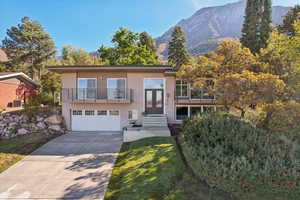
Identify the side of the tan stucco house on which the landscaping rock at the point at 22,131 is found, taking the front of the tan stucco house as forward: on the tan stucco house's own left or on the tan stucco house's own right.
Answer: on the tan stucco house's own right

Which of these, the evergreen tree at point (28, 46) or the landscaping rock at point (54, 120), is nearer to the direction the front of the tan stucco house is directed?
the landscaping rock

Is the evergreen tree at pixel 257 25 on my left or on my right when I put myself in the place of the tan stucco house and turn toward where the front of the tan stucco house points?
on my left

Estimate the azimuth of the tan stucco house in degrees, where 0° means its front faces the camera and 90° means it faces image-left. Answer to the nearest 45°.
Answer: approximately 0°

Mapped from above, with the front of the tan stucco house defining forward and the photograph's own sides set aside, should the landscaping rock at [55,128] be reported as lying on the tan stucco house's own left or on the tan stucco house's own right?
on the tan stucco house's own right

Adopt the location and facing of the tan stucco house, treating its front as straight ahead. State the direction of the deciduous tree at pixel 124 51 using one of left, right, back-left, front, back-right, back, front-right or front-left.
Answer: back

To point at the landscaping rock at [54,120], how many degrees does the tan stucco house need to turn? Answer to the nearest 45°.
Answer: approximately 90° to its right
